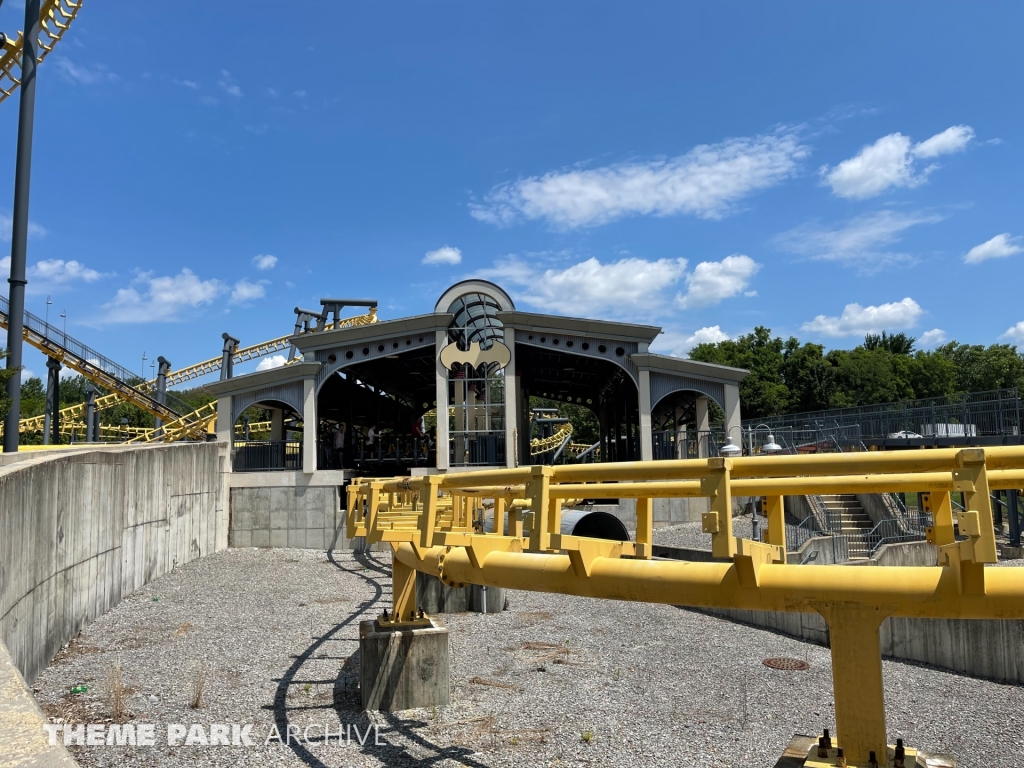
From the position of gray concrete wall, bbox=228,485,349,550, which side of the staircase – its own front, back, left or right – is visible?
right

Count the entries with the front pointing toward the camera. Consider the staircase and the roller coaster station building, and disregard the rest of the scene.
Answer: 2

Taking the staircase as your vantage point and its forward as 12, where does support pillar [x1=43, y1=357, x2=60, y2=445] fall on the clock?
The support pillar is roughly at 3 o'clock from the staircase.

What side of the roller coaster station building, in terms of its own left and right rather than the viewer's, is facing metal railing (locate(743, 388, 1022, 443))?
left

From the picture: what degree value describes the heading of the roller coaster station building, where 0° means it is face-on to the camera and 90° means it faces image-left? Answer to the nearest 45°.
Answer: approximately 0°

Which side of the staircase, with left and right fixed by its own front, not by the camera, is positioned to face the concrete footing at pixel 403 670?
front

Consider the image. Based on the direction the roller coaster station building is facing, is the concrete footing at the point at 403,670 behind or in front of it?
in front

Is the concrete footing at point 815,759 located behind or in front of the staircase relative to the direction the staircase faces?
in front

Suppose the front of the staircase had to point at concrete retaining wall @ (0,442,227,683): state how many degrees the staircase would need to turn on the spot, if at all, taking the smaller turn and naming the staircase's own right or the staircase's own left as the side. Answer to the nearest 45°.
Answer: approximately 45° to the staircase's own right

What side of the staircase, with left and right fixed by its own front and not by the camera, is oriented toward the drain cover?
front

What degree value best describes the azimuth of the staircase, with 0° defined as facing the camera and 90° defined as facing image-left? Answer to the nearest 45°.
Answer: approximately 0°

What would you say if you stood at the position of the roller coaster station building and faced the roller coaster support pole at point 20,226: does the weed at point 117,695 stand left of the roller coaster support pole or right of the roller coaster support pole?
left
